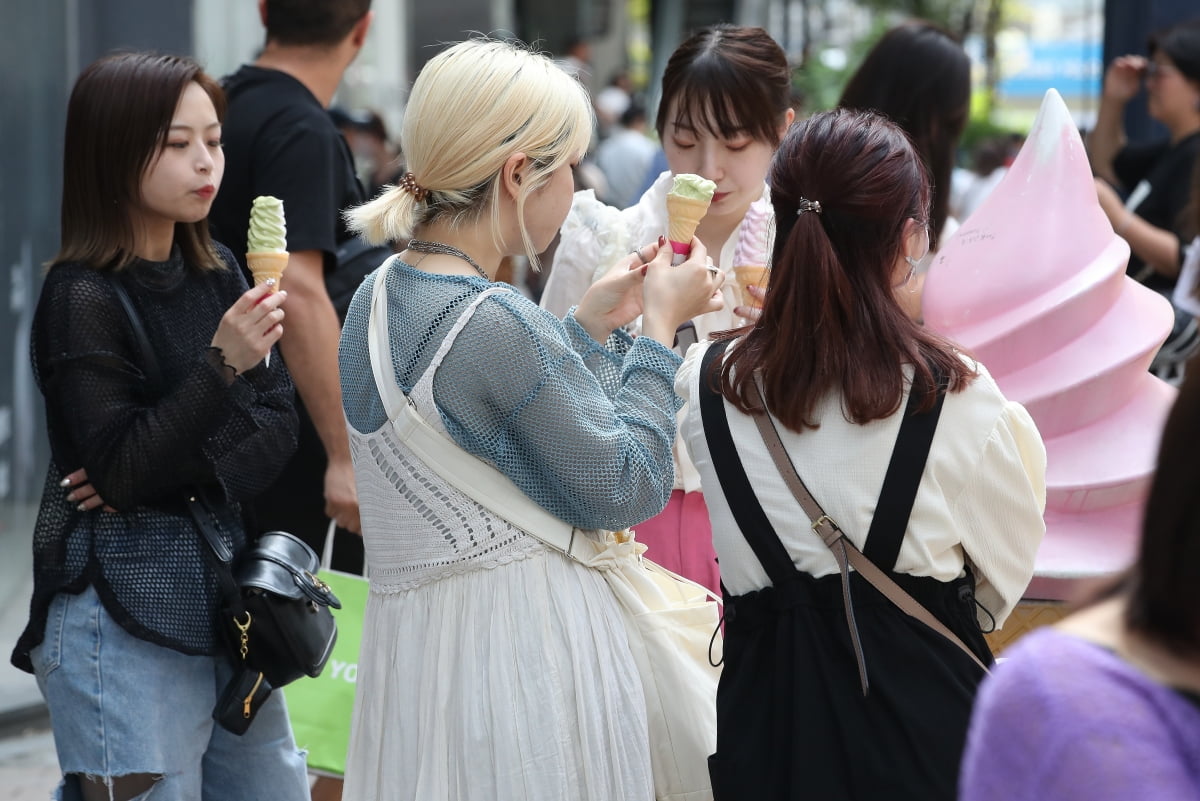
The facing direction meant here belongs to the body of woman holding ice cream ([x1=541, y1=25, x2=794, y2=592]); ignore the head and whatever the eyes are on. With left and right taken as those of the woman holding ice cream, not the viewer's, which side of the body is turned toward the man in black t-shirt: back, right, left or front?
right

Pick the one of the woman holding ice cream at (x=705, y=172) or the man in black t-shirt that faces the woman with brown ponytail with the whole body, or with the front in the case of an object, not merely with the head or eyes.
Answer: the woman holding ice cream

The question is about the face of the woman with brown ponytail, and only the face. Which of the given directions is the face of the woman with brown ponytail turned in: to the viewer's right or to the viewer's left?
to the viewer's right

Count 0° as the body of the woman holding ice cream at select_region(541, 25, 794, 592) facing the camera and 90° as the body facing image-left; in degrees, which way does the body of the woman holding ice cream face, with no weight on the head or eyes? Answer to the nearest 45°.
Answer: approximately 0°

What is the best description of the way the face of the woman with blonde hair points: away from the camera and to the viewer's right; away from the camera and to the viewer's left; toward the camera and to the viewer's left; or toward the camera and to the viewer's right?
away from the camera and to the viewer's right

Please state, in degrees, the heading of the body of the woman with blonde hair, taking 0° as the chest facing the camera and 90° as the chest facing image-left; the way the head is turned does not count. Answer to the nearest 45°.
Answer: approximately 225°

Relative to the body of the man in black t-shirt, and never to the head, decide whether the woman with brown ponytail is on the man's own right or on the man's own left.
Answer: on the man's own right

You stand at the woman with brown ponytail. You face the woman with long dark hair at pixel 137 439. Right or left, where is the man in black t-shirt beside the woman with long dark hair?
right

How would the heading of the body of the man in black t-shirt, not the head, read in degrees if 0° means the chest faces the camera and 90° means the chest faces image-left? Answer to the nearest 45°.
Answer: approximately 225°
